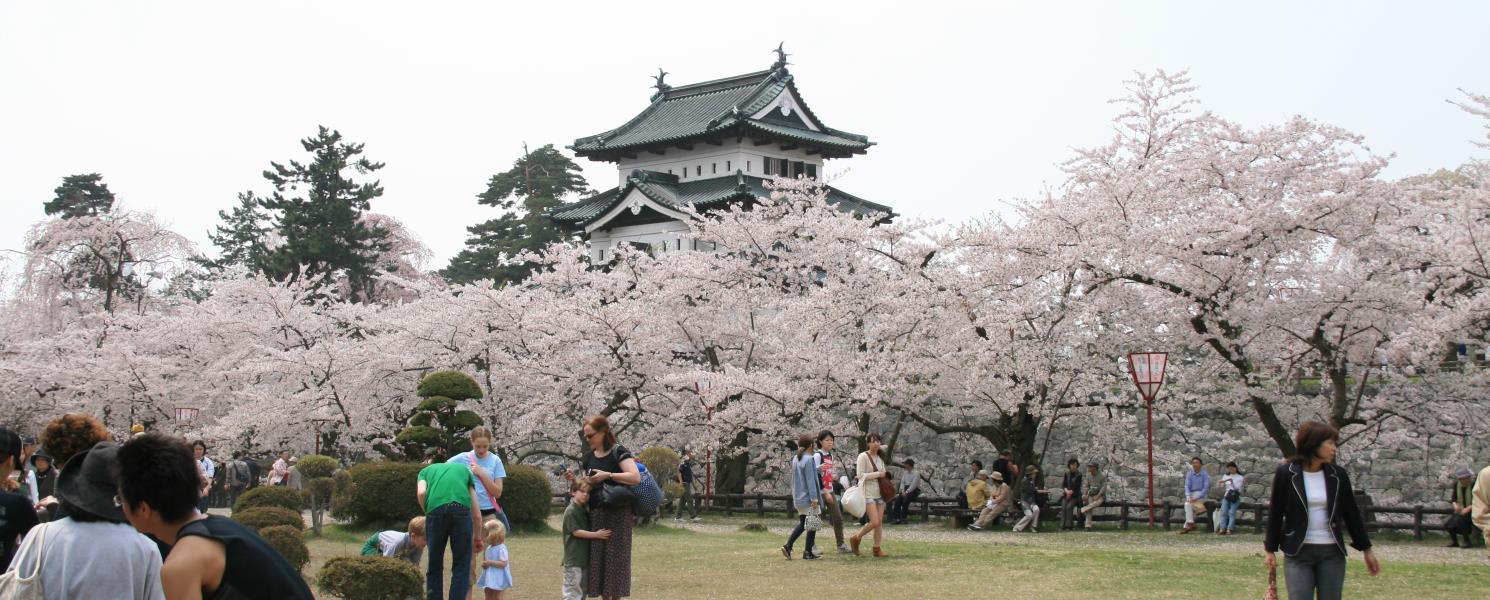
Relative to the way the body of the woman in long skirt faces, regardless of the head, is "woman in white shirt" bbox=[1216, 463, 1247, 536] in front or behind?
behind

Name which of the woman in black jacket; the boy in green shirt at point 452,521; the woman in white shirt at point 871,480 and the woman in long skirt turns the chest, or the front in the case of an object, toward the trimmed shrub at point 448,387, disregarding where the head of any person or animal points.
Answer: the boy in green shirt

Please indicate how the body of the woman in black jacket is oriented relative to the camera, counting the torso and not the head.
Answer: toward the camera

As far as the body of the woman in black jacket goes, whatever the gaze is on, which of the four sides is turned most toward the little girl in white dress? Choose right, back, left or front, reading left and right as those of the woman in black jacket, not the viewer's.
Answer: right

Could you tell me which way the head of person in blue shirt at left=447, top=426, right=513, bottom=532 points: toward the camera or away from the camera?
toward the camera

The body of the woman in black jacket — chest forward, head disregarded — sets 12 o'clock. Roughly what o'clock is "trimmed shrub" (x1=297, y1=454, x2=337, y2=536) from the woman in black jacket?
The trimmed shrub is roughly at 4 o'clock from the woman in black jacket.

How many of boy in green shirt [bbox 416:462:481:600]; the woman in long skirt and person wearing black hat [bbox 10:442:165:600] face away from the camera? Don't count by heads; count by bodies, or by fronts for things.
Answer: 2

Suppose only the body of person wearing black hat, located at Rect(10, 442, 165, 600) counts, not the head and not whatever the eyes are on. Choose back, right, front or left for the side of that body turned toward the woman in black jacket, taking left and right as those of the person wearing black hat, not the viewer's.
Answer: right

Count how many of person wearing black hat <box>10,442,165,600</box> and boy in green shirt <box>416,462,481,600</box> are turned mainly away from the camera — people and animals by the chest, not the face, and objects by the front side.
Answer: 2

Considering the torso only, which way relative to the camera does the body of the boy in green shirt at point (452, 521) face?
away from the camera

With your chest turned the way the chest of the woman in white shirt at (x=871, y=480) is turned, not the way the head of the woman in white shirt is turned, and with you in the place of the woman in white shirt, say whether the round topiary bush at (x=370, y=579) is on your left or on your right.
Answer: on your right

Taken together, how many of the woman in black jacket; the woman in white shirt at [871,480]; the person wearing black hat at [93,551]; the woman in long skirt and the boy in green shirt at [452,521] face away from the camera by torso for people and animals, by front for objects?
2

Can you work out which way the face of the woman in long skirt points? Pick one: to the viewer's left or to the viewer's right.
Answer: to the viewer's left

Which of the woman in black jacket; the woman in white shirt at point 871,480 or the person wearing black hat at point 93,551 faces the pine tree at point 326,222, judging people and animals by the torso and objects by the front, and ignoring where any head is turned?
the person wearing black hat

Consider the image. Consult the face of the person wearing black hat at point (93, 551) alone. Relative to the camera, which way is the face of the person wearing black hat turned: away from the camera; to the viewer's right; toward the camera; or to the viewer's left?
away from the camera

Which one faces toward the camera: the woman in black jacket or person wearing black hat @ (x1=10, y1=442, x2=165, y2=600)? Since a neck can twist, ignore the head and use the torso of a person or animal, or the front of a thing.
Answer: the woman in black jacket

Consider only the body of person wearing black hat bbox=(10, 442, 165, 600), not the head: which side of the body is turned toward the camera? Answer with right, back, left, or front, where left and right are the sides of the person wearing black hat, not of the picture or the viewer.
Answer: back

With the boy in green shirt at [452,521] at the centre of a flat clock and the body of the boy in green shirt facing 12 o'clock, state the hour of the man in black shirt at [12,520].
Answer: The man in black shirt is roughly at 7 o'clock from the boy in green shirt.

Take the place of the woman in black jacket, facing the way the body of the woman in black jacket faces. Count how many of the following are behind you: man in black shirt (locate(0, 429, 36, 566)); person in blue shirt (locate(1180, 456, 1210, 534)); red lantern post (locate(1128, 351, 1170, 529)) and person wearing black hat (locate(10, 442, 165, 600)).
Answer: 2

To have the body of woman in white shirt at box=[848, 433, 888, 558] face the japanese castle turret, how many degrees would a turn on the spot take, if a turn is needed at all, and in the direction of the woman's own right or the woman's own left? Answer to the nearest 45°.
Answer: approximately 135° to the woman's own left
